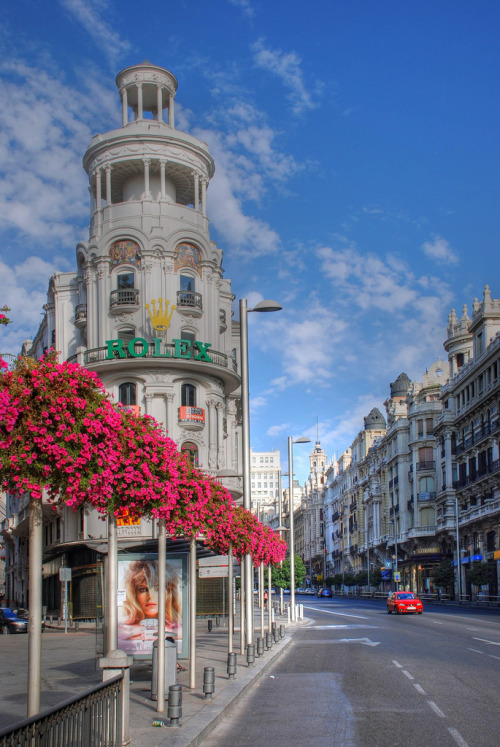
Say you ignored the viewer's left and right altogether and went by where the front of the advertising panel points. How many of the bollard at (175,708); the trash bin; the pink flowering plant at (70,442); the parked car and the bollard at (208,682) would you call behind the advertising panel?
1

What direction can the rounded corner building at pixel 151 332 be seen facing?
toward the camera

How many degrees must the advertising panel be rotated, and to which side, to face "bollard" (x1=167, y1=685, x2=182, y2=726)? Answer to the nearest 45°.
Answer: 0° — it already faces it

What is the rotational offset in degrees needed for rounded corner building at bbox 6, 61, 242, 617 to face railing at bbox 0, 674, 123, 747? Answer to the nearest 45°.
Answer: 0° — it already faces it

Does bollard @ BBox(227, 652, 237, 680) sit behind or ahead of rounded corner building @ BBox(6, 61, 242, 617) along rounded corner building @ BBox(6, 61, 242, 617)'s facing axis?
ahead

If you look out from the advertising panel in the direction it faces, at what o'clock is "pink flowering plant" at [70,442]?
The pink flowering plant is roughly at 12 o'clock from the advertising panel.

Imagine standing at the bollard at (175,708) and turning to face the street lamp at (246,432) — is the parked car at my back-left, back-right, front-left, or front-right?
front-left

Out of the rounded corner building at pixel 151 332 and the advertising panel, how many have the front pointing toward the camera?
2

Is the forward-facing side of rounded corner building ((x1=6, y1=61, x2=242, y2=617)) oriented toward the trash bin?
yes

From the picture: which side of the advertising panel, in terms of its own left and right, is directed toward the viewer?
front

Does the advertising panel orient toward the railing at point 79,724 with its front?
yes

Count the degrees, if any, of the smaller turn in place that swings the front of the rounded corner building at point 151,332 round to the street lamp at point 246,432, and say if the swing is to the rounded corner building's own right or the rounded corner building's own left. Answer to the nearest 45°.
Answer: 0° — it already faces it

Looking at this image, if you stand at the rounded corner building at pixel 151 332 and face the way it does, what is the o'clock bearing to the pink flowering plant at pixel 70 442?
The pink flowering plant is roughly at 12 o'clock from the rounded corner building.

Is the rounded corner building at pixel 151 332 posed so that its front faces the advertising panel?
yes

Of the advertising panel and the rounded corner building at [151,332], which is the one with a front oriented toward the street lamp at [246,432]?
the rounded corner building

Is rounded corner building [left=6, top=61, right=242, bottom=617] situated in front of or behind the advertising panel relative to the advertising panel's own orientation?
behind

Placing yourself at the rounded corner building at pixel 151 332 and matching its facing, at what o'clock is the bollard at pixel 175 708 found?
The bollard is roughly at 12 o'clock from the rounded corner building.

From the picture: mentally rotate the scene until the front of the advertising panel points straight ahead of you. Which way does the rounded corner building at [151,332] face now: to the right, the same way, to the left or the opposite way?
the same way
